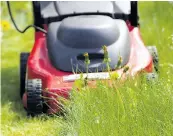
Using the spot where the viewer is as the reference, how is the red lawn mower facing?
facing the viewer
